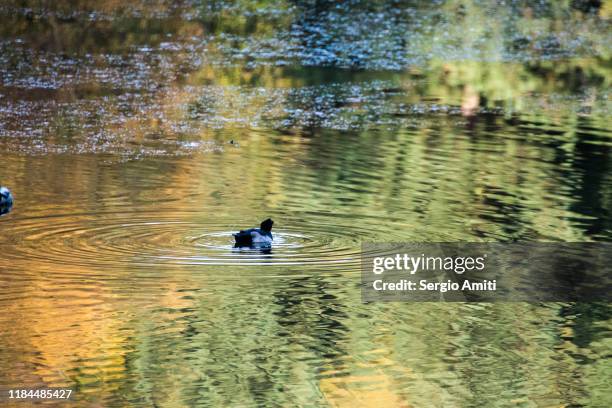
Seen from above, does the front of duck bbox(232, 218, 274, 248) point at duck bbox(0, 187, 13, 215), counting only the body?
no

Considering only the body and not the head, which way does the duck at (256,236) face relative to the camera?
to the viewer's right
